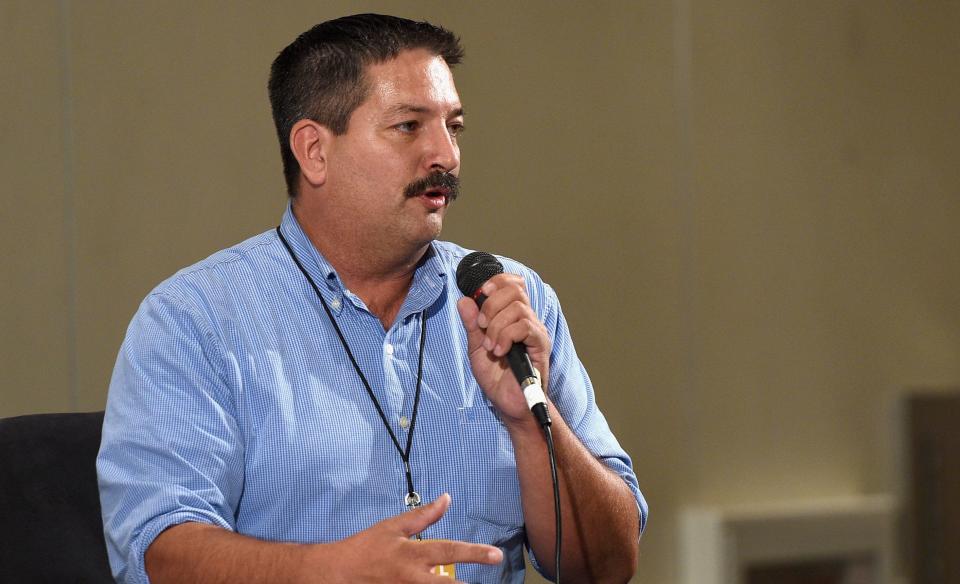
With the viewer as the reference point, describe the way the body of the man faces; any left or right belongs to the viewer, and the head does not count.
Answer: facing the viewer and to the right of the viewer
